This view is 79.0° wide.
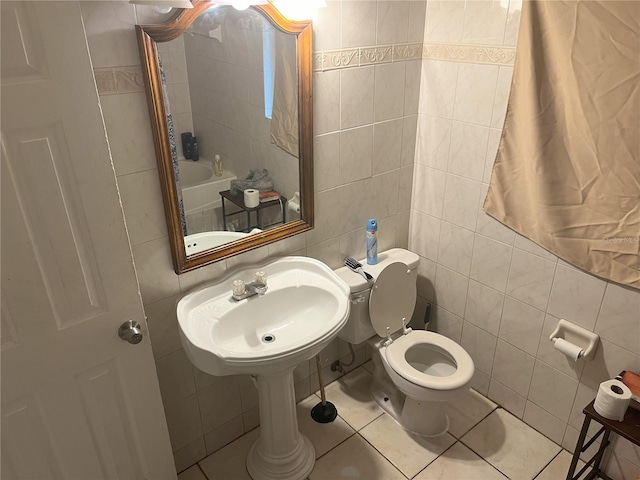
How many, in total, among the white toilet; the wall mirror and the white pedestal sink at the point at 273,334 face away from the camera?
0

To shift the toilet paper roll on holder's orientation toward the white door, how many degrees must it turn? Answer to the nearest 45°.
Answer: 0° — it already faces it

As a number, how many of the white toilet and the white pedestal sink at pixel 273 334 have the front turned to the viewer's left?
0

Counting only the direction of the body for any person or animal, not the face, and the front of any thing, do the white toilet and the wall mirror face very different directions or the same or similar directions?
same or similar directions

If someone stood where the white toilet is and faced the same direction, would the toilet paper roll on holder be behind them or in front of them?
in front

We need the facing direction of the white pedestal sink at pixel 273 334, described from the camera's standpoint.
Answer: facing the viewer and to the right of the viewer

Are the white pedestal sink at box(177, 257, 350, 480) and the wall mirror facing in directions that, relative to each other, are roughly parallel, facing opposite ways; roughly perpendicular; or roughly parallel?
roughly parallel

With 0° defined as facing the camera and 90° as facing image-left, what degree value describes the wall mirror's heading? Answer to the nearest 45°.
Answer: approximately 315°

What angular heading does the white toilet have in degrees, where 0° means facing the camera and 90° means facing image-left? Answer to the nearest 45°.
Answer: approximately 315°

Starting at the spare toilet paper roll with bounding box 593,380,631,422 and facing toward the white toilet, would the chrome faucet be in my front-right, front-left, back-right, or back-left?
front-left

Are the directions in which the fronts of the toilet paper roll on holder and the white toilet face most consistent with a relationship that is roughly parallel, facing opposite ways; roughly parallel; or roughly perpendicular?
roughly perpendicular

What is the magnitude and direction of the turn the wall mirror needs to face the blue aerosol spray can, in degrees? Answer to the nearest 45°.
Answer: approximately 45° to its left

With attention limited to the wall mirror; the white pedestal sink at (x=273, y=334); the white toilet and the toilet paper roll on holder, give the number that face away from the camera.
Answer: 0

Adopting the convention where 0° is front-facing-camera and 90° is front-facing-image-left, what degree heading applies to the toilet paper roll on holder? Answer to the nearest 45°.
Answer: approximately 45°

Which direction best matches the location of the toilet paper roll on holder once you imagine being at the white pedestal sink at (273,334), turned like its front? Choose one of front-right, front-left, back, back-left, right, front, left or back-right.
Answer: front-left
